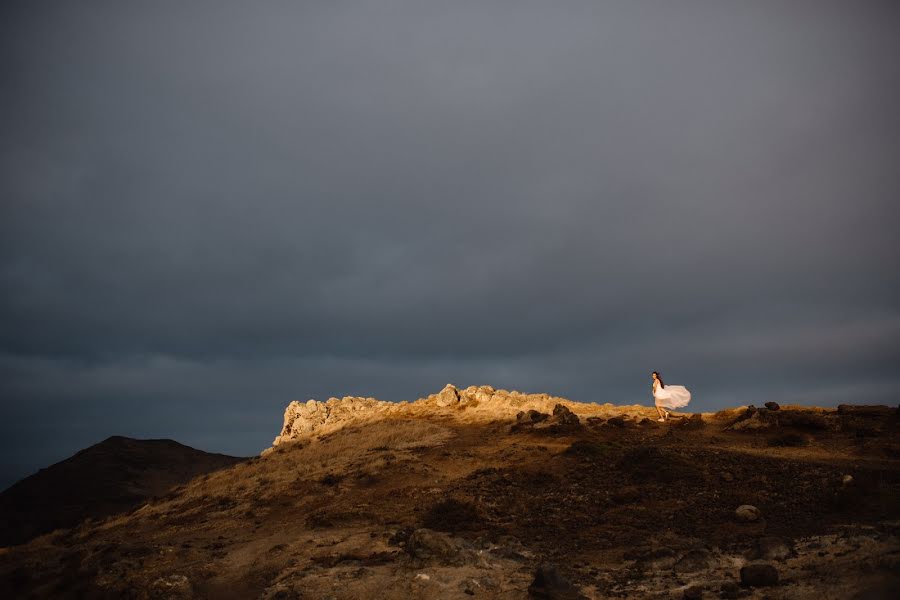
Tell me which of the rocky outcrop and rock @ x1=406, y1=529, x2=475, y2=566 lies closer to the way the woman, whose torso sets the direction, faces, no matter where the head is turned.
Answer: the rocky outcrop

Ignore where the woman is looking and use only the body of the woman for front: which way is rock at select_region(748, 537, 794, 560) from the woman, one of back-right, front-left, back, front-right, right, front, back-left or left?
left

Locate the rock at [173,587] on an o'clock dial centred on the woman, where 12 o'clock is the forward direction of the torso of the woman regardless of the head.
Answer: The rock is roughly at 10 o'clock from the woman.

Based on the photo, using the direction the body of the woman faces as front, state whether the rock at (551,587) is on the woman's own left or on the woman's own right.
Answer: on the woman's own left

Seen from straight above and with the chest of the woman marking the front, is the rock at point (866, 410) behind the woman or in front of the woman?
behind

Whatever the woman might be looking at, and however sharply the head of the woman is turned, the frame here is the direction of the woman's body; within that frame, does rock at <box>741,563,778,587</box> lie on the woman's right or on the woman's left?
on the woman's left

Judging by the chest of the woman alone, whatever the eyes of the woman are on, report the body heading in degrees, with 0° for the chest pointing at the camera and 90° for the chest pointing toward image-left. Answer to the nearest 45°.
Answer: approximately 90°

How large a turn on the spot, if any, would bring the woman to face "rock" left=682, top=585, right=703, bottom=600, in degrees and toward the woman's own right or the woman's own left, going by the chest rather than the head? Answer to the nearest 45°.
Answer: approximately 90° to the woman's own left

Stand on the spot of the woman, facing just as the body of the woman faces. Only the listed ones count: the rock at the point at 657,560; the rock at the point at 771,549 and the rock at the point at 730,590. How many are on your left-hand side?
3

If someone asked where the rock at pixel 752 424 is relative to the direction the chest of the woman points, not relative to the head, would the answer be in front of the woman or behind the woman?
behind

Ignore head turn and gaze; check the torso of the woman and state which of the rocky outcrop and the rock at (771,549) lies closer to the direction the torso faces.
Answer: the rocky outcrop
